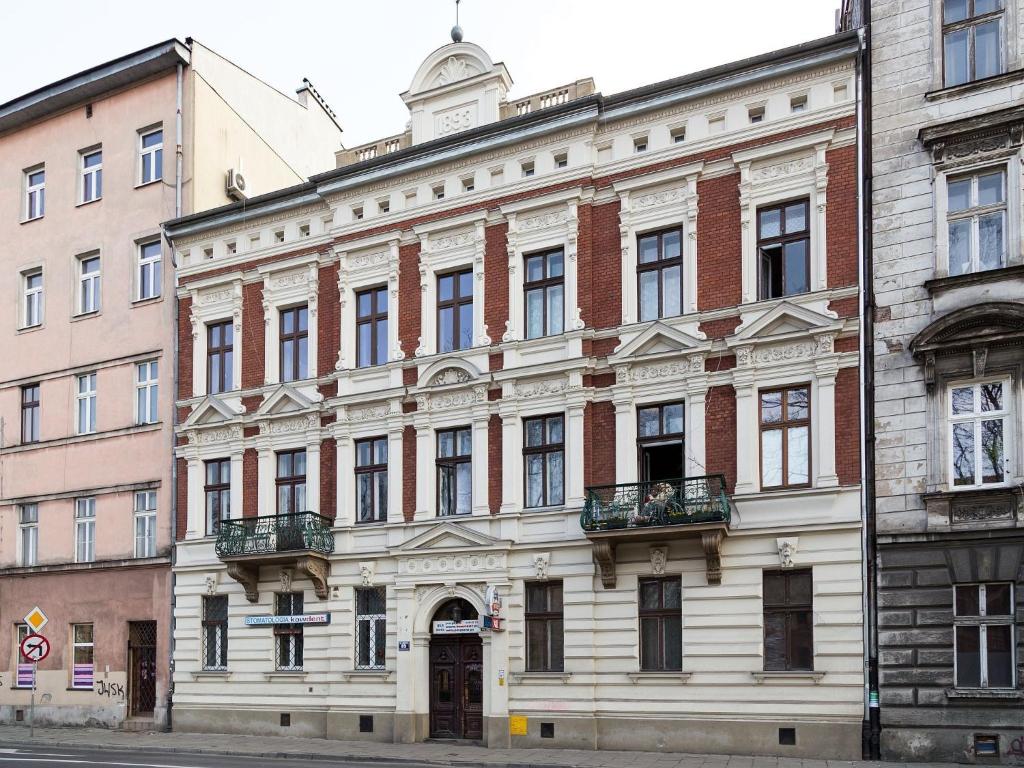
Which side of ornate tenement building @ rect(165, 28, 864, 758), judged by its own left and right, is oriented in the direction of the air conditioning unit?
right

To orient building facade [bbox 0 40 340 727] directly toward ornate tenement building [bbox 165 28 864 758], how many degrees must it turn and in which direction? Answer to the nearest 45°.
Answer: approximately 90° to its left

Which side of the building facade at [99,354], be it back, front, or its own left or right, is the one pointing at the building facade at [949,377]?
left

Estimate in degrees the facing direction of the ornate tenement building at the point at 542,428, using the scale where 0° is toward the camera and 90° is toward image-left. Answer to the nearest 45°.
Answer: approximately 45°

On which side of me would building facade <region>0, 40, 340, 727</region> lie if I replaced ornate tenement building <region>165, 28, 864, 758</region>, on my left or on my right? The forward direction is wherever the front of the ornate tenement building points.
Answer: on my right

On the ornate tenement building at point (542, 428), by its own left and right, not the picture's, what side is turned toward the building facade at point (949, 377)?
left

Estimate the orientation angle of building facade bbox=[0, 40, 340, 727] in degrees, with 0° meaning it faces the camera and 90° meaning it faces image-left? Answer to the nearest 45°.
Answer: approximately 45°
